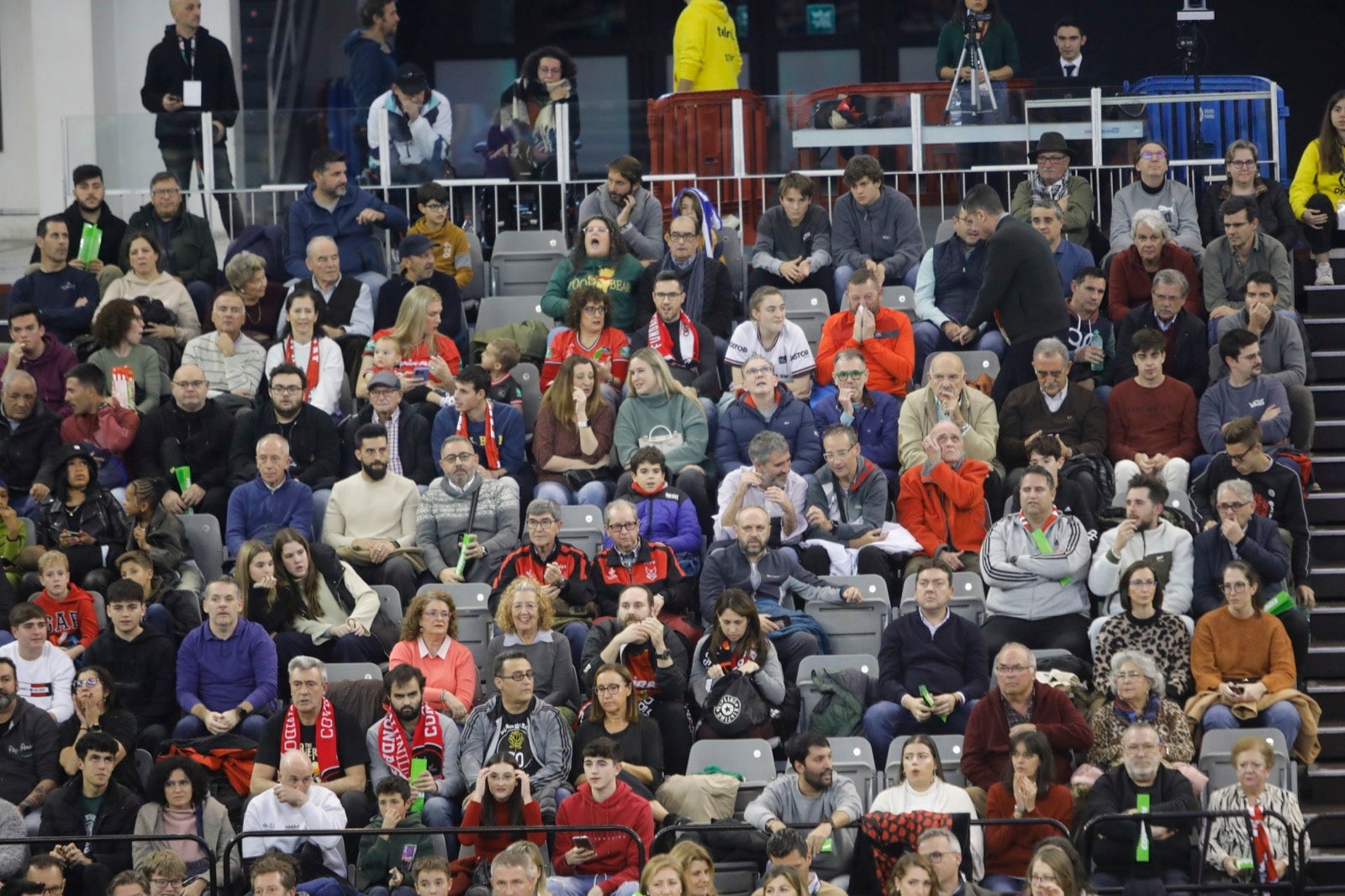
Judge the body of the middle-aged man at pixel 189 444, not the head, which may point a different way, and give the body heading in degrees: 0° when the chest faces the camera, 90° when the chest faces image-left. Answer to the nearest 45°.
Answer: approximately 0°

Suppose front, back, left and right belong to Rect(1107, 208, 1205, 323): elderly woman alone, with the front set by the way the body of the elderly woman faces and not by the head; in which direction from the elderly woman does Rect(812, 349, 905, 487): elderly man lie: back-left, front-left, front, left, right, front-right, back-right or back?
front-right

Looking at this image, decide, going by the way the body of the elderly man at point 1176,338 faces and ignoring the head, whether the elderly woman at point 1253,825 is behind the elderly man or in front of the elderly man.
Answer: in front

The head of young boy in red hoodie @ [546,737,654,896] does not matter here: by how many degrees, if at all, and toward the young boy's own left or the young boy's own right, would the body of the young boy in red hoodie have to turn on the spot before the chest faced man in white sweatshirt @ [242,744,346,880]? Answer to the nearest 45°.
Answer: approximately 90° to the young boy's own right

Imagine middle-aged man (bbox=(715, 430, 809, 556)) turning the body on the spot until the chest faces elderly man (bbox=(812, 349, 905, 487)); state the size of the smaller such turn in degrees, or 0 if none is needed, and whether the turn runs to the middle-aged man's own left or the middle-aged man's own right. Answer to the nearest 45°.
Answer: approximately 135° to the middle-aged man's own left

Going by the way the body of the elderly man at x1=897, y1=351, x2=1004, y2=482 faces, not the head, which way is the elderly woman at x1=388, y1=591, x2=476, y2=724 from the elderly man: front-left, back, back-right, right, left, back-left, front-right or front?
front-right
